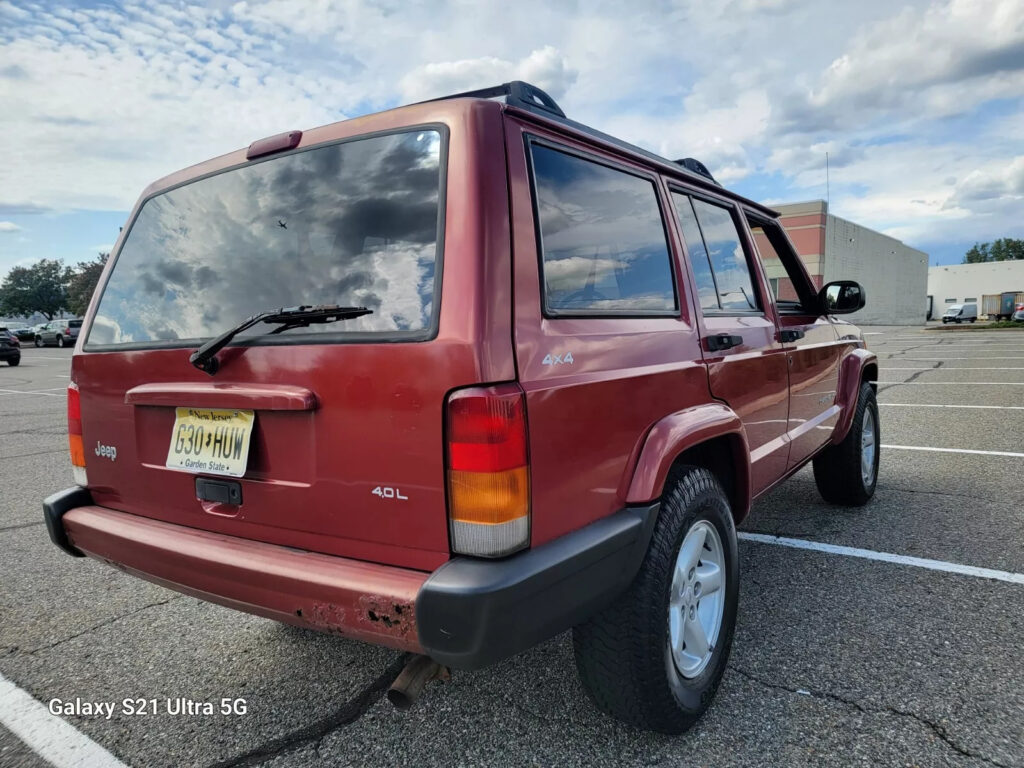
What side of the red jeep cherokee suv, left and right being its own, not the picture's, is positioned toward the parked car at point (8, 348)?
left

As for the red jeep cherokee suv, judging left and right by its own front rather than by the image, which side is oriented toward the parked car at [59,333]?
left

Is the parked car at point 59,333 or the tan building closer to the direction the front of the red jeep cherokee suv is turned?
the tan building

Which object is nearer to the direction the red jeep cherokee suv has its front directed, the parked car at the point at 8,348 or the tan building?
the tan building

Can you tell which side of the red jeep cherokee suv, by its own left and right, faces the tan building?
front

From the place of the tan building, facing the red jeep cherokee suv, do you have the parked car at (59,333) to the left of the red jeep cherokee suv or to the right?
right

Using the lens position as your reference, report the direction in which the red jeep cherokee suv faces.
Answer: facing away from the viewer and to the right of the viewer
